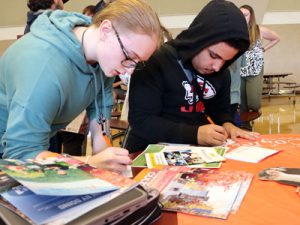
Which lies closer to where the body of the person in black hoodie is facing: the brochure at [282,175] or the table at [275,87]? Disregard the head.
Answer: the brochure

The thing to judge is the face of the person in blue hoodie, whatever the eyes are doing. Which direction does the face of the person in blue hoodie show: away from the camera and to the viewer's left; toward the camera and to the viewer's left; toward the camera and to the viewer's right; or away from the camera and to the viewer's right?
toward the camera and to the viewer's right

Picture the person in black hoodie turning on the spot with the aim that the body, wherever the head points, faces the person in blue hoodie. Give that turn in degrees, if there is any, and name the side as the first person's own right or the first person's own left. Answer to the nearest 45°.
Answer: approximately 90° to the first person's own right

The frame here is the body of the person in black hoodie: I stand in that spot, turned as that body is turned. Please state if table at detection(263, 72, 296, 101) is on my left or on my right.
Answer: on my left

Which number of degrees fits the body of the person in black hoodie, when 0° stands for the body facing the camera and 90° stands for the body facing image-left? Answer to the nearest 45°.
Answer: approximately 315°

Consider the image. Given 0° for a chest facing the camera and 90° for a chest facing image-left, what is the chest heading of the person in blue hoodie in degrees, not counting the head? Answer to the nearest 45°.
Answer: approximately 315°

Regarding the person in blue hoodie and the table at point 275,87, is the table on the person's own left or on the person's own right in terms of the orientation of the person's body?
on the person's own left

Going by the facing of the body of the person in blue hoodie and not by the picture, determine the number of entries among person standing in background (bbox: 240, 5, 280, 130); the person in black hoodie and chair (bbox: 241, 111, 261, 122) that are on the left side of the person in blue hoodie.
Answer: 3
